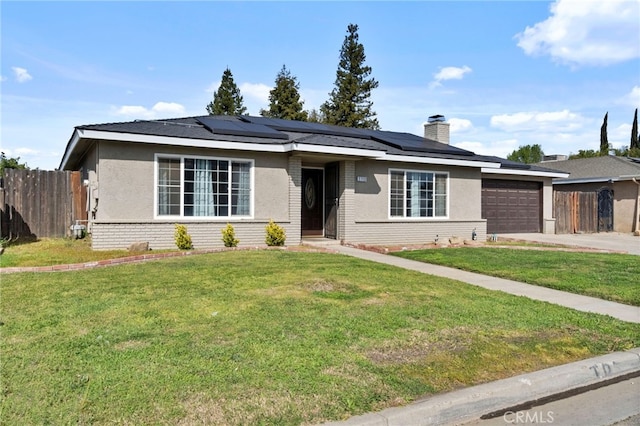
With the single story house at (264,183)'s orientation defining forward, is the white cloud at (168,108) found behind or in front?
behind

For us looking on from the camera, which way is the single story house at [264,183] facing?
facing the viewer and to the right of the viewer

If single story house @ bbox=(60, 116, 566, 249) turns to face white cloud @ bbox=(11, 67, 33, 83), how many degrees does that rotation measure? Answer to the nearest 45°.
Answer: approximately 135° to its right

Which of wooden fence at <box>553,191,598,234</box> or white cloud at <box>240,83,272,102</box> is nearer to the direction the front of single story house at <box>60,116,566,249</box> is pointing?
the wooden fence

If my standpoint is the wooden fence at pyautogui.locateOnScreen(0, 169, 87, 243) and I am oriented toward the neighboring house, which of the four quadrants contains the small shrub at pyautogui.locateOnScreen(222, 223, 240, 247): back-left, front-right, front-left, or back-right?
front-right

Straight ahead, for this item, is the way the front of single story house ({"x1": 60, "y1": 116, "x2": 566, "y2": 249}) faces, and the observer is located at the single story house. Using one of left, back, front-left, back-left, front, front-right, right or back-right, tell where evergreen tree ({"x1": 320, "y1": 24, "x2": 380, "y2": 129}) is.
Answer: back-left

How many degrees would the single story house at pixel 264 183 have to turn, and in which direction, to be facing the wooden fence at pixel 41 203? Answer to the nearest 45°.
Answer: approximately 135° to its right

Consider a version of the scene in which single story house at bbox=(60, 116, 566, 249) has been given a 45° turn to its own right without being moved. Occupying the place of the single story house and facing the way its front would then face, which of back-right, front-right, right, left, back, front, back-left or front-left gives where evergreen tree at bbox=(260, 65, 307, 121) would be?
back
